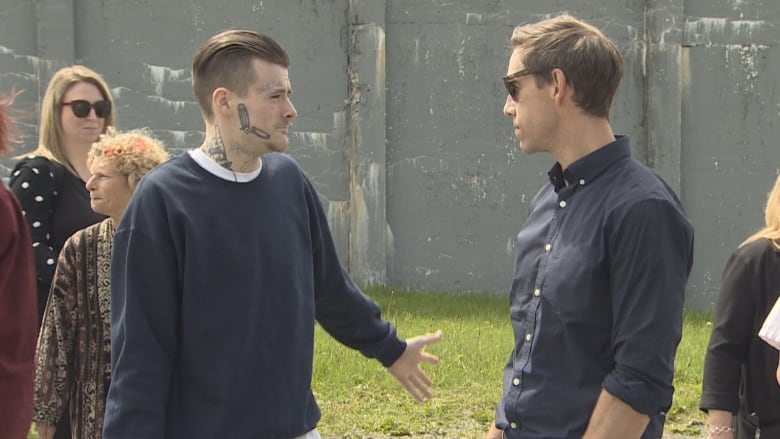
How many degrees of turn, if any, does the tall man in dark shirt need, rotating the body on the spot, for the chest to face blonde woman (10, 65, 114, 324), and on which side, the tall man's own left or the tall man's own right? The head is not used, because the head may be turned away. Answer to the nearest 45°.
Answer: approximately 90° to the tall man's own right

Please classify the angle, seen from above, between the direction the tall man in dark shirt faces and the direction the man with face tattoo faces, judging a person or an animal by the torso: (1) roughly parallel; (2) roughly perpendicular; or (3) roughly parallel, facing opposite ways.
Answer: roughly perpendicular

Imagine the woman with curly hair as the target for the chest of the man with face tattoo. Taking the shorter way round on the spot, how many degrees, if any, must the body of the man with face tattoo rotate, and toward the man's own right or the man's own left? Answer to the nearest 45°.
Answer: approximately 180°

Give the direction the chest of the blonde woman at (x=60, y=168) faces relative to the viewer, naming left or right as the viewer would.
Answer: facing the viewer and to the right of the viewer

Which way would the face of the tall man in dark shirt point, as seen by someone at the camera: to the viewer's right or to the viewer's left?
to the viewer's left

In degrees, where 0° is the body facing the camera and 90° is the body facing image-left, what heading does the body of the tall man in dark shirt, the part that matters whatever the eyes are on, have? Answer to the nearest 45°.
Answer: approximately 45°

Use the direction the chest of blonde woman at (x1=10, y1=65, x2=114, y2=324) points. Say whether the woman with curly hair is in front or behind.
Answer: in front

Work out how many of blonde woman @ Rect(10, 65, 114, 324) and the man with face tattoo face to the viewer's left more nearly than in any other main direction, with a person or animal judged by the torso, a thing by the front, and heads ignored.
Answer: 0

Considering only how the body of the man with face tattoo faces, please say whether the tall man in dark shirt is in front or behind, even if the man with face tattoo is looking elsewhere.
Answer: in front

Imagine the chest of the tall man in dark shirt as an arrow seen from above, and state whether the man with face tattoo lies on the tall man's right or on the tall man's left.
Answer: on the tall man's right

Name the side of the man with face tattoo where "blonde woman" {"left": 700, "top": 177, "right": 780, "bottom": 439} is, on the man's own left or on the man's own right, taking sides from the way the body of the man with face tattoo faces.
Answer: on the man's own left

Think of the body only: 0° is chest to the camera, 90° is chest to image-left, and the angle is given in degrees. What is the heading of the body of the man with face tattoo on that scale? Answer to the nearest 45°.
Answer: approximately 315°

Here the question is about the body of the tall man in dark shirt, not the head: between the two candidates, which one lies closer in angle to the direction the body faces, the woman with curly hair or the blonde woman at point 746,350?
the woman with curly hair

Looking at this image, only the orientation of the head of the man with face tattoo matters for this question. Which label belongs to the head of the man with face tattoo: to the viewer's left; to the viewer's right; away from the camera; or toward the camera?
to the viewer's right
